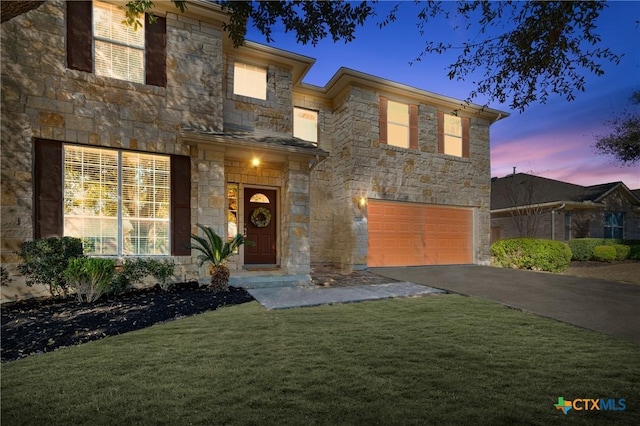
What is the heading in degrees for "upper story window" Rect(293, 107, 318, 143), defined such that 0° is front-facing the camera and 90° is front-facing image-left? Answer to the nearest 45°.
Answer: approximately 45°

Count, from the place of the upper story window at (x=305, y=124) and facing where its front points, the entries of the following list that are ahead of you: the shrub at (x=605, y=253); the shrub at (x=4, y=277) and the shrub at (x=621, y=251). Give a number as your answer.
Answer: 1

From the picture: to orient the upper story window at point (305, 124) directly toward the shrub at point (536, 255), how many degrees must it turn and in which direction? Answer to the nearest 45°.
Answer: approximately 135° to its left

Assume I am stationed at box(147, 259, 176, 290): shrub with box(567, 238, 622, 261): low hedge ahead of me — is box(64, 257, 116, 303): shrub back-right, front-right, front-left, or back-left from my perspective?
back-right

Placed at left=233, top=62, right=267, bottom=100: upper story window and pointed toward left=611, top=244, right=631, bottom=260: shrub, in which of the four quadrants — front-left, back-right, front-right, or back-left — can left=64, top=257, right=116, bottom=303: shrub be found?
back-right

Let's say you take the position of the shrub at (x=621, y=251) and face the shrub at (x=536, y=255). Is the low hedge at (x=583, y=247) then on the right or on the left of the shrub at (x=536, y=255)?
right

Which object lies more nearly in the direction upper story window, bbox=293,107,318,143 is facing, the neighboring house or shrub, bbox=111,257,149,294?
the shrub

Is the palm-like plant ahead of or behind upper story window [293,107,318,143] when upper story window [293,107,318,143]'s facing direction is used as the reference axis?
ahead

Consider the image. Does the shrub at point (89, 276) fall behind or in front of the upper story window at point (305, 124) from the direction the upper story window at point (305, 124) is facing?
in front
